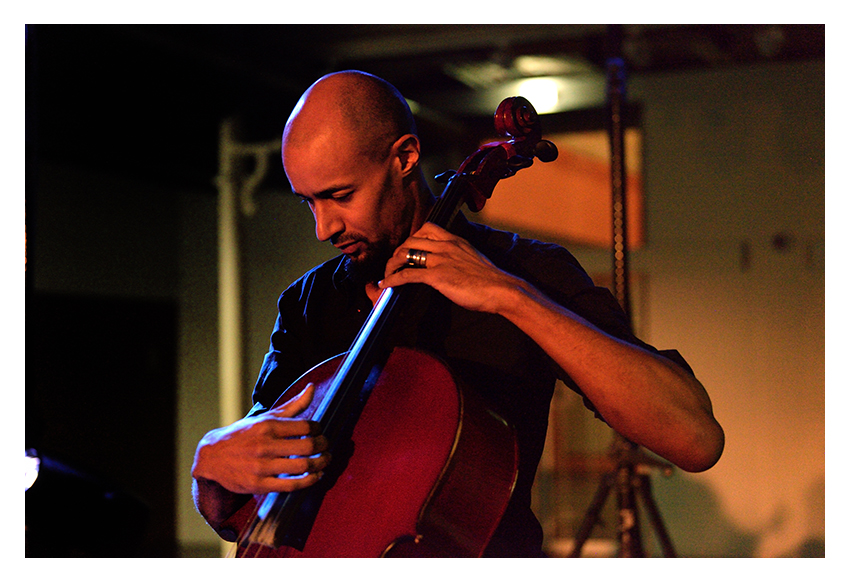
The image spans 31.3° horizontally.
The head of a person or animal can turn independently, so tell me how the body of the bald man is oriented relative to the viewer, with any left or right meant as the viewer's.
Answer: facing the viewer and to the left of the viewer

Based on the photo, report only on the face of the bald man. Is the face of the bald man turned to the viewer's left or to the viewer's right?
to the viewer's left

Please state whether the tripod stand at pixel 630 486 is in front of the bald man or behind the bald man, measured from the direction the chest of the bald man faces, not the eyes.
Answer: behind
